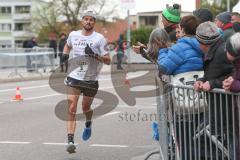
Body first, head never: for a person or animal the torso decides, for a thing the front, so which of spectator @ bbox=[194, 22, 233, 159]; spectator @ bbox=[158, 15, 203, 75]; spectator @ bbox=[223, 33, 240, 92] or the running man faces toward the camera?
the running man

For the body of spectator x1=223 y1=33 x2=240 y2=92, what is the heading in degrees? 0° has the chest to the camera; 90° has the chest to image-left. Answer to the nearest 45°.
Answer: approximately 90°

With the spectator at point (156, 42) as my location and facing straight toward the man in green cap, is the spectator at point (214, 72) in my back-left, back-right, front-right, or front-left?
back-right

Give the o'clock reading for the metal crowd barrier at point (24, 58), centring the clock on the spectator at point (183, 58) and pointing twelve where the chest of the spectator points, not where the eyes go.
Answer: The metal crowd barrier is roughly at 1 o'clock from the spectator.

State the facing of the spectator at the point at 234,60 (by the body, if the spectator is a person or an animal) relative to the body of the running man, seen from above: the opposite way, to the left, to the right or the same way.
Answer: to the right

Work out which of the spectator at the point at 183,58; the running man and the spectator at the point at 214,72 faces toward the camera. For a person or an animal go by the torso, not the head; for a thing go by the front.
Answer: the running man

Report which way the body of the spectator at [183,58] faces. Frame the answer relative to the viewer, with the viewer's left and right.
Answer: facing away from the viewer and to the left of the viewer

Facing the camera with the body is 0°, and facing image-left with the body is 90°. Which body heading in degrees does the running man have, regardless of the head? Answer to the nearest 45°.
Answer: approximately 0°

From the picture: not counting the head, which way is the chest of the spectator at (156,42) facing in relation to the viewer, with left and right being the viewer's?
facing away from the viewer and to the left of the viewer

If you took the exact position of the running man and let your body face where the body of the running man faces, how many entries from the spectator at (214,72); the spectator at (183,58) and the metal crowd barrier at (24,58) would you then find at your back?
1

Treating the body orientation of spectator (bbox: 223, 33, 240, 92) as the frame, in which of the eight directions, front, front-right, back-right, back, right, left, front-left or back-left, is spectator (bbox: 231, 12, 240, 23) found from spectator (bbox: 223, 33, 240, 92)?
right

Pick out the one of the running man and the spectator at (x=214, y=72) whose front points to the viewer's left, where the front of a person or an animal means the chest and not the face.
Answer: the spectator

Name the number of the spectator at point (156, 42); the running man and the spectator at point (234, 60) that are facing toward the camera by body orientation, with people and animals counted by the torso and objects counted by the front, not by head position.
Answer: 1

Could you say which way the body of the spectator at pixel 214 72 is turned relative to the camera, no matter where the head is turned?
to the viewer's left
